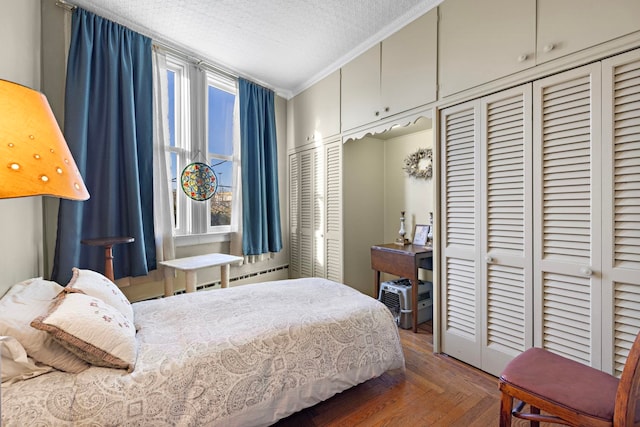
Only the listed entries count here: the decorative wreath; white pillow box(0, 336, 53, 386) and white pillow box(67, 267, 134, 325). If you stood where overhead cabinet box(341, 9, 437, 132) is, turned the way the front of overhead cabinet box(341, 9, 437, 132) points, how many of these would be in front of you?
2

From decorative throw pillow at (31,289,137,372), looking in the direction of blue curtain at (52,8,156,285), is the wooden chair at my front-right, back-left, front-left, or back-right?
back-right

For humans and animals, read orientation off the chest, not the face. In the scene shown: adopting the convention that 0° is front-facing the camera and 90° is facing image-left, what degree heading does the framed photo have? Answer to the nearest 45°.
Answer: approximately 45°

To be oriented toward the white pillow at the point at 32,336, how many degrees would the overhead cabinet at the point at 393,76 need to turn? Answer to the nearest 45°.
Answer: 0° — it already faces it

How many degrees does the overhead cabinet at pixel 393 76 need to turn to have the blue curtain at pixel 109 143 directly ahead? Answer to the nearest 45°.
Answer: approximately 45° to its right

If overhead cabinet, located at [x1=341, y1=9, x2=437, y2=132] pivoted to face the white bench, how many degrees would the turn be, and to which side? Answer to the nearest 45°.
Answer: approximately 45° to its right

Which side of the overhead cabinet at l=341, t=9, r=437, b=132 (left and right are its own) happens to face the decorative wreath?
back
